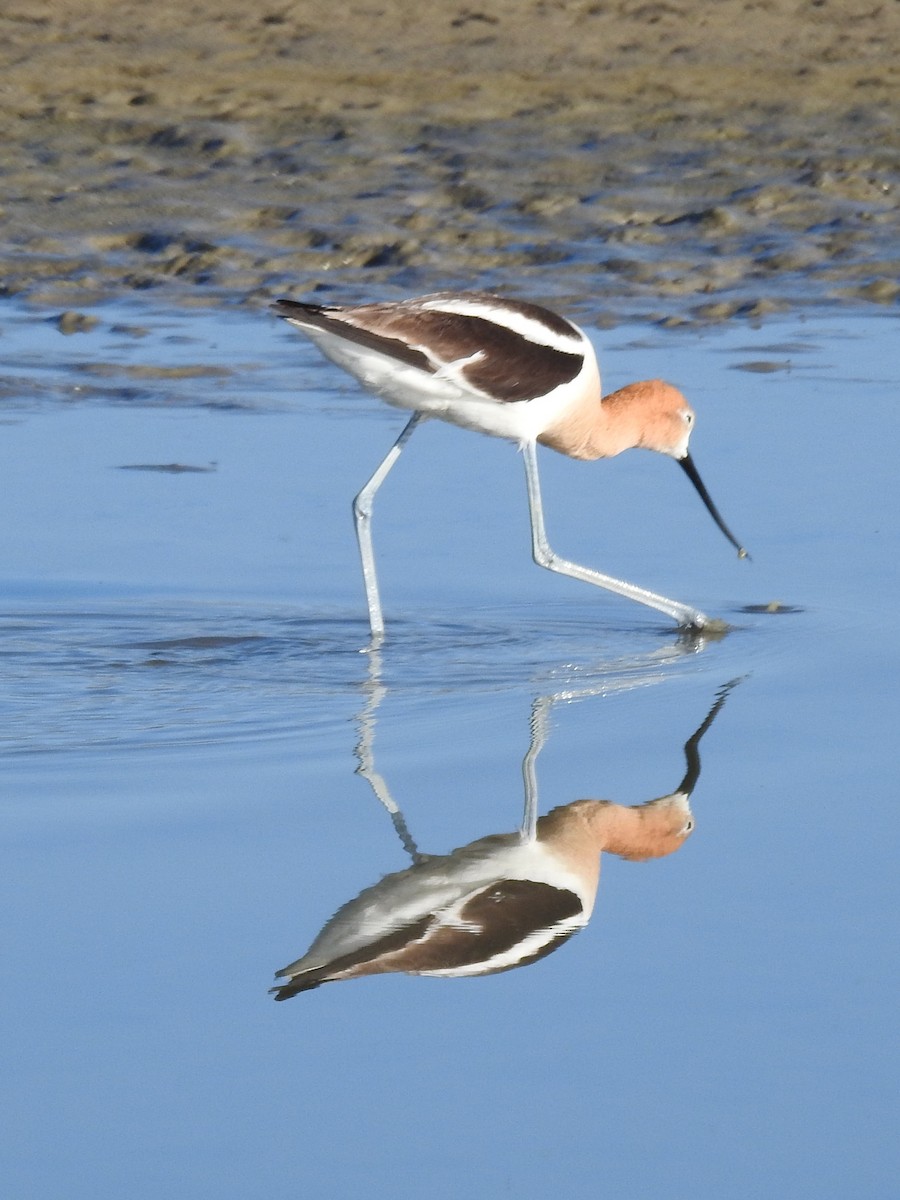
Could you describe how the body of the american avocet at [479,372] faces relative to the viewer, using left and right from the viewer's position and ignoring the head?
facing to the right of the viewer
